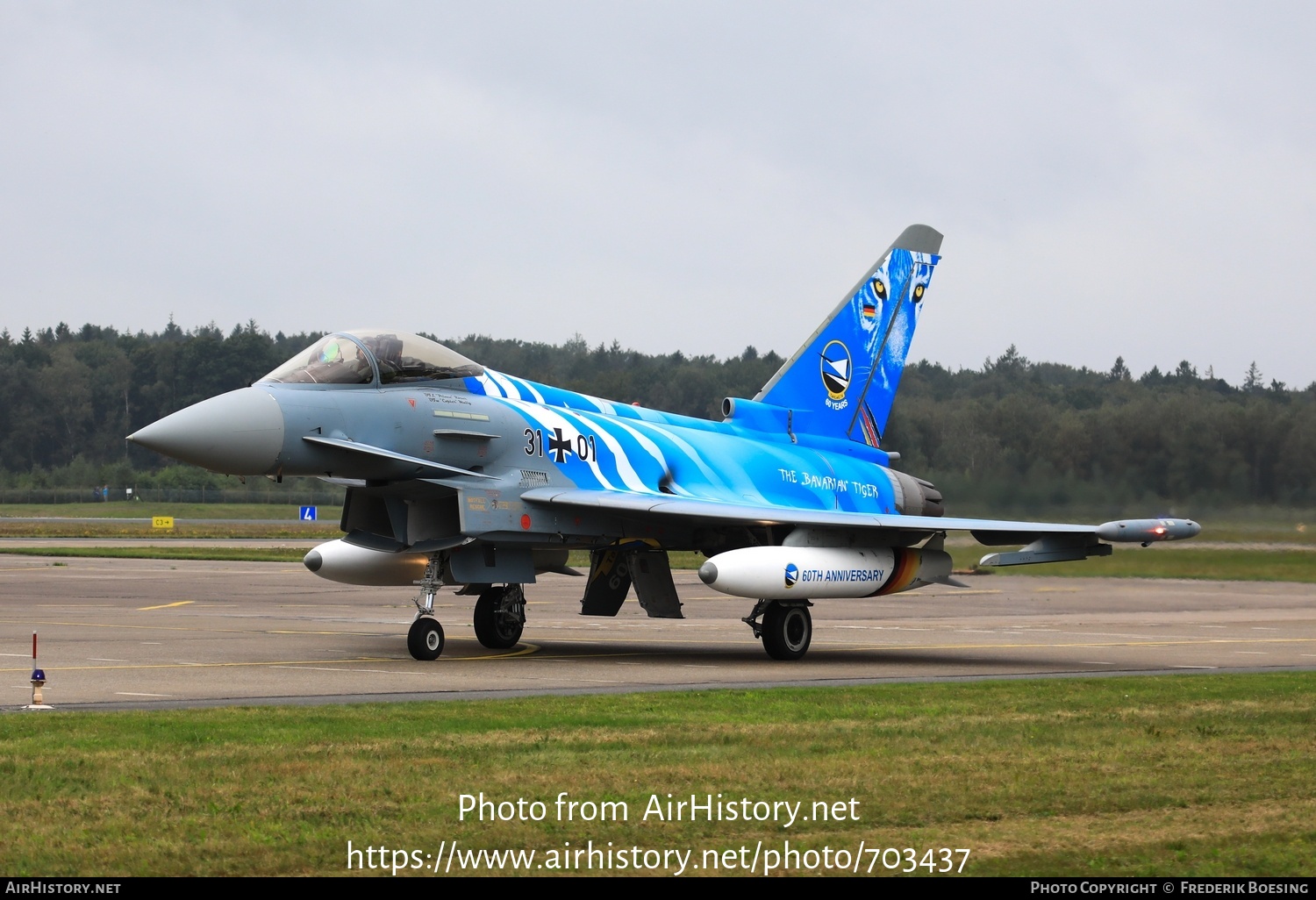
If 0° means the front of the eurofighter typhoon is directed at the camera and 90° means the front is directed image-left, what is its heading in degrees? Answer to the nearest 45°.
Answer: approximately 45°
